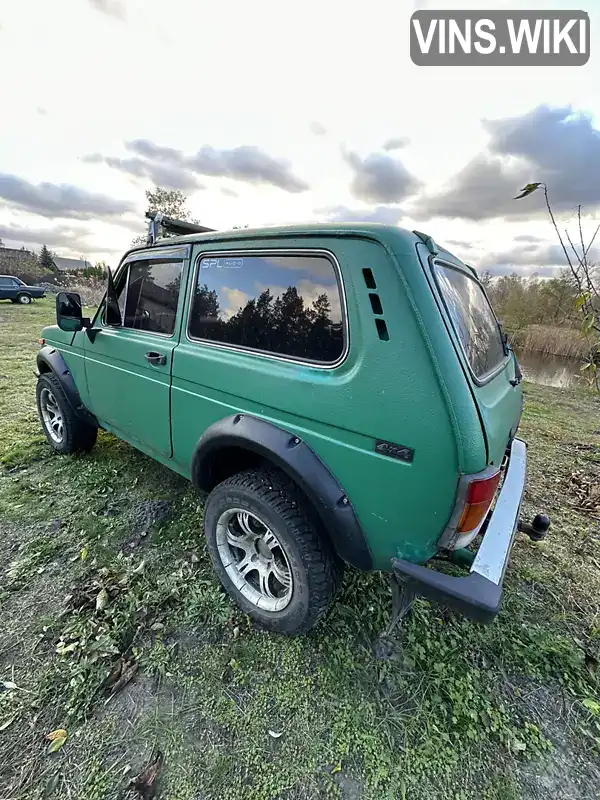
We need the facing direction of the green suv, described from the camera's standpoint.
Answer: facing away from the viewer and to the left of the viewer
